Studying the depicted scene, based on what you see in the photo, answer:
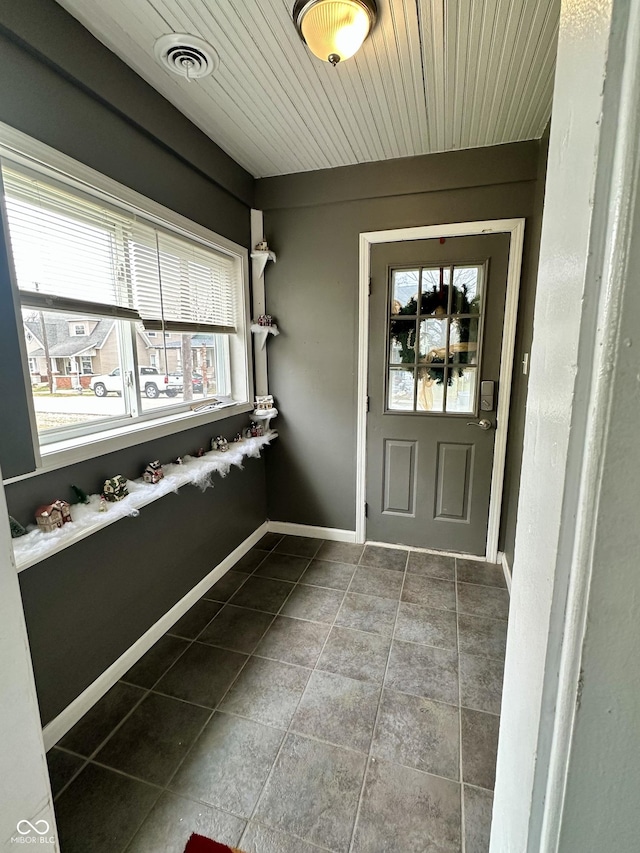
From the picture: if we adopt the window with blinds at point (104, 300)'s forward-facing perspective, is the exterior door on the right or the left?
on its left

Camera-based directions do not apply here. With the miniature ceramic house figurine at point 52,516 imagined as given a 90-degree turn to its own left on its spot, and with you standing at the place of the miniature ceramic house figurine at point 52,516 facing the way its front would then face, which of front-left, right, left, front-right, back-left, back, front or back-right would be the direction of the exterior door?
front-right

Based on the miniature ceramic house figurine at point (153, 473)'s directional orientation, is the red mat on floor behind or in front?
in front

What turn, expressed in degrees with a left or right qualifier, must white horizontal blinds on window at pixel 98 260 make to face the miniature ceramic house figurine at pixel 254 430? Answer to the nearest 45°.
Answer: approximately 90° to its left

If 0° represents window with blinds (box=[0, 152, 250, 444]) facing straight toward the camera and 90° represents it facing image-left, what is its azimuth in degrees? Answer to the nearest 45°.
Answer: approximately 315°

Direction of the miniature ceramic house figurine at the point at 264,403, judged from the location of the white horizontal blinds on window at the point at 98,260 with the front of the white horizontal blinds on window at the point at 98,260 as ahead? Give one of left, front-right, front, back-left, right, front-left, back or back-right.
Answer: left

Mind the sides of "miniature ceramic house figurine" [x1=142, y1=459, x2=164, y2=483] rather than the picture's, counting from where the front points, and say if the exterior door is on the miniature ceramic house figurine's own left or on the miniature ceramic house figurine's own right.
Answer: on the miniature ceramic house figurine's own left

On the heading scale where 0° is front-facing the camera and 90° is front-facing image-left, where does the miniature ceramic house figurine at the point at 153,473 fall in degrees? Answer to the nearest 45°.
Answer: approximately 315°

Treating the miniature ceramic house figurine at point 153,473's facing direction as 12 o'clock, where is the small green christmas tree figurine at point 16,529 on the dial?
The small green christmas tree figurine is roughly at 3 o'clock from the miniature ceramic house figurine.

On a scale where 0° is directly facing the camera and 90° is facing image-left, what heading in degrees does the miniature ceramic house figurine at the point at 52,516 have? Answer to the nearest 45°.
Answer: approximately 315°
